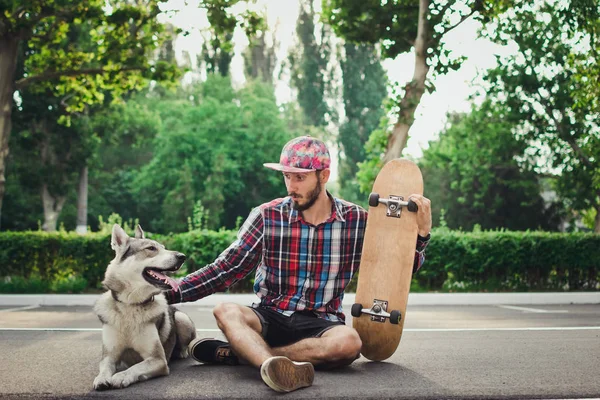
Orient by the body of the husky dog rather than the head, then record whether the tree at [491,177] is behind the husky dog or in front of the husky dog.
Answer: behind

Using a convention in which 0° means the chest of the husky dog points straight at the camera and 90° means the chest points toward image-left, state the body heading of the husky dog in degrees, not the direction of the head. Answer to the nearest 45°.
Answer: approximately 45°

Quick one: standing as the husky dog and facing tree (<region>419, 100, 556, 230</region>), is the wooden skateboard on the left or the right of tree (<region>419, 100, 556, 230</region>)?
right

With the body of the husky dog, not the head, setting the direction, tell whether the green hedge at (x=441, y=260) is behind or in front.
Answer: behind

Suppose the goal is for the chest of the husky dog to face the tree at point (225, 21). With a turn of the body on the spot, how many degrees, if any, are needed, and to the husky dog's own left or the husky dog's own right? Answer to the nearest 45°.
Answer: approximately 135° to the husky dog's own right

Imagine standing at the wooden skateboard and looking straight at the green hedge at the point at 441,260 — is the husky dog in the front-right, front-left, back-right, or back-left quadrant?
back-left
